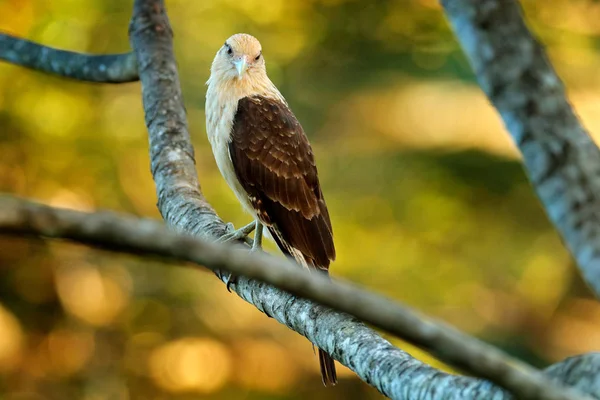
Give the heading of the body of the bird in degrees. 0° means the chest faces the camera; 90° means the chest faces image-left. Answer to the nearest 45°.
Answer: approximately 90°
